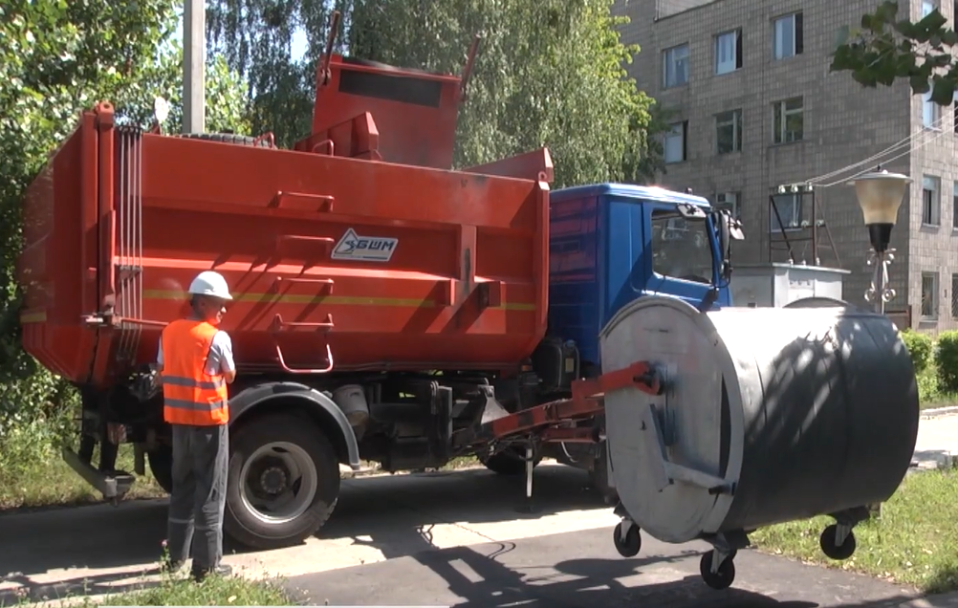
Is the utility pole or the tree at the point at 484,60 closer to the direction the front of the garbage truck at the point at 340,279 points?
the tree

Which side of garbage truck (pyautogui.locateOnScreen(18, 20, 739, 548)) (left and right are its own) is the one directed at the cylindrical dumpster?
right

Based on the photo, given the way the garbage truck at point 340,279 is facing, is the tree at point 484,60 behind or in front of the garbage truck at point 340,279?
in front

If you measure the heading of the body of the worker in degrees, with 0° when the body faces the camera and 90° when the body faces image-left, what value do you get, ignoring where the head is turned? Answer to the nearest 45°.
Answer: approximately 225°

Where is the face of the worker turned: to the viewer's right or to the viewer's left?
to the viewer's right

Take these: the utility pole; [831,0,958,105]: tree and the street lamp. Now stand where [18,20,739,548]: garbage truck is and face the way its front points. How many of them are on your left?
1

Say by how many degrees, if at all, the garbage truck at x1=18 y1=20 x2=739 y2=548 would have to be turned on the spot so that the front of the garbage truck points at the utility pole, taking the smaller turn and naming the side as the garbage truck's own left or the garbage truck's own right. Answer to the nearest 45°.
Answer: approximately 90° to the garbage truck's own left

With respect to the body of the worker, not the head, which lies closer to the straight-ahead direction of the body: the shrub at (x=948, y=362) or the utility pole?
the shrub

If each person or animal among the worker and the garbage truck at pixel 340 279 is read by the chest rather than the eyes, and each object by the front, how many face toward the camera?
0

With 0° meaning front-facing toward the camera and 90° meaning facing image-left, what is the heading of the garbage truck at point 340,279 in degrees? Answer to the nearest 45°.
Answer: approximately 225°

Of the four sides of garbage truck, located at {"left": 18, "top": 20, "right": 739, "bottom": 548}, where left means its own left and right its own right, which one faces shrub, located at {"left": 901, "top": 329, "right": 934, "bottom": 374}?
front

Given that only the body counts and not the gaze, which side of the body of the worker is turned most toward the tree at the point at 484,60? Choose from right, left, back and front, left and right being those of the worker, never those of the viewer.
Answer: front

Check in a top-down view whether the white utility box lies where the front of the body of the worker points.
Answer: yes
